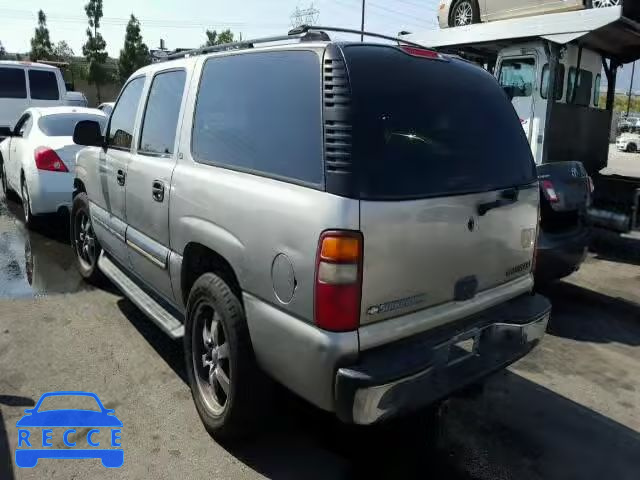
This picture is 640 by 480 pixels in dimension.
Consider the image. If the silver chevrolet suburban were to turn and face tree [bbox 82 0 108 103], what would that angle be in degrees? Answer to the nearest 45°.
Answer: approximately 45° to its right

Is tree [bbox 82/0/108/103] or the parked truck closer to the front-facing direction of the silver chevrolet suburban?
the tree

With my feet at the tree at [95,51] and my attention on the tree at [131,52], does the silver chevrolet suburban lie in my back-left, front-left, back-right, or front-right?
front-right

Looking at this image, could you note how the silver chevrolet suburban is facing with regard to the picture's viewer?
facing away from the viewer and to the left of the viewer

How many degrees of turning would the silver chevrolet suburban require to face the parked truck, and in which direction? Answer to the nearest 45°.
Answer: approximately 90° to its right

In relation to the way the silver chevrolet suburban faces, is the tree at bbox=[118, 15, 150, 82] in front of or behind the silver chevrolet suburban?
in front

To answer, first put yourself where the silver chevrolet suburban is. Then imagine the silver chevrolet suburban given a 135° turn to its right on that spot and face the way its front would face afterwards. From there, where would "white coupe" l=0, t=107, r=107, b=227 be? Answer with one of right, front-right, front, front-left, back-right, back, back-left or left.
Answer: back-left

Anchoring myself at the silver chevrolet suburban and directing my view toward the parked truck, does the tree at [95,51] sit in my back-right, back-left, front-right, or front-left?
front-left
